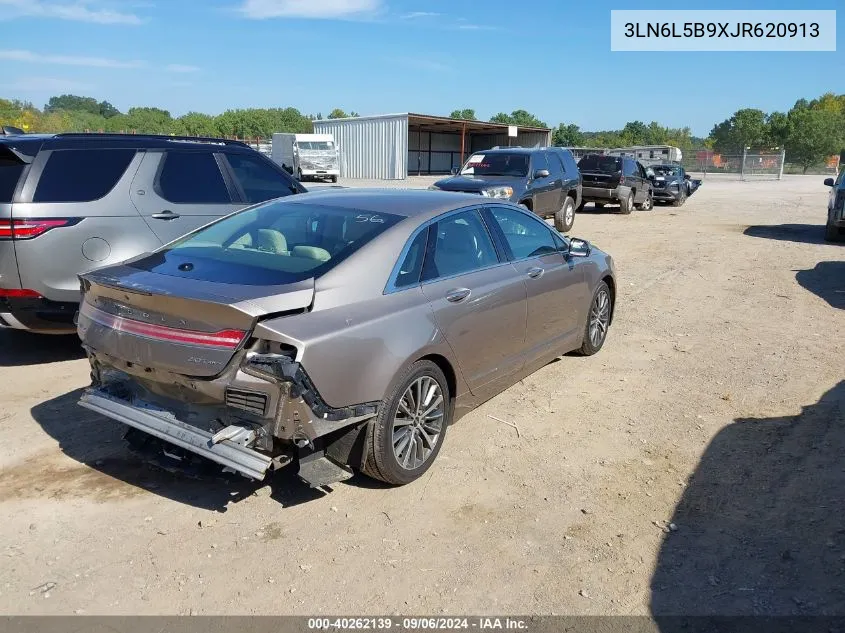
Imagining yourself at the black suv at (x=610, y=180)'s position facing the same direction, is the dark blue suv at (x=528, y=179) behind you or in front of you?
behind

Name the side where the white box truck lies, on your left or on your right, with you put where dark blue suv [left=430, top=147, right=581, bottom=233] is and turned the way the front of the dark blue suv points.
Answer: on your right

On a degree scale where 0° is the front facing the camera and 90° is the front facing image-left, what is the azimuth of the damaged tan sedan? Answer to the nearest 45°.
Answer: approximately 225°

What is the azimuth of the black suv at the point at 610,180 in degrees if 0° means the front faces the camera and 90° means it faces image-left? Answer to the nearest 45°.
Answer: approximately 225°

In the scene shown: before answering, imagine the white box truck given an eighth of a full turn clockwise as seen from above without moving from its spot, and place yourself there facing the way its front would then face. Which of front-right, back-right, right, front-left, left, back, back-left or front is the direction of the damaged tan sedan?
front

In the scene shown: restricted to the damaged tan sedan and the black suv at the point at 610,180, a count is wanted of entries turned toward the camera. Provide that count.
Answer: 0

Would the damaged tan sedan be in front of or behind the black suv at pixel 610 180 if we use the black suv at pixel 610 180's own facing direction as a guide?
behind

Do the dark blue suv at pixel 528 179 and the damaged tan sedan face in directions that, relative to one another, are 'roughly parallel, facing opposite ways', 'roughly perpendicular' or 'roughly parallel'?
roughly parallel, facing opposite ways

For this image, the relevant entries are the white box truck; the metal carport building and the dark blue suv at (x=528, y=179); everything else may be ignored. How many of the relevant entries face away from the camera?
0

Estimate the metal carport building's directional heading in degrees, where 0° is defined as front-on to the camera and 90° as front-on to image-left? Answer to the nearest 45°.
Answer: approximately 315°

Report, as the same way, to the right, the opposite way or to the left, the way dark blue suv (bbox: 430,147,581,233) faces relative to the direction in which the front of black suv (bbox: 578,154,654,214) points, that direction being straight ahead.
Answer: the opposite way

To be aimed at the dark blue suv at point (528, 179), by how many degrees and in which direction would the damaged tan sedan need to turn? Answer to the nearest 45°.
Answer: approximately 45° to its left

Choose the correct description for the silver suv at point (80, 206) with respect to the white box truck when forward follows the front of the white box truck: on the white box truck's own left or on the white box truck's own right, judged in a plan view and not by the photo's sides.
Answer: on the white box truck's own right

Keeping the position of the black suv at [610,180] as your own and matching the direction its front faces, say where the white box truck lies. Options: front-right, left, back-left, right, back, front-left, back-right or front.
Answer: left

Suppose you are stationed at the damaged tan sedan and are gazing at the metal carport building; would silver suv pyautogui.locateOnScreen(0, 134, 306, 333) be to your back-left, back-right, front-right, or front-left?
front-left

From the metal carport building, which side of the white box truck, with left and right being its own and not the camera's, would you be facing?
left
